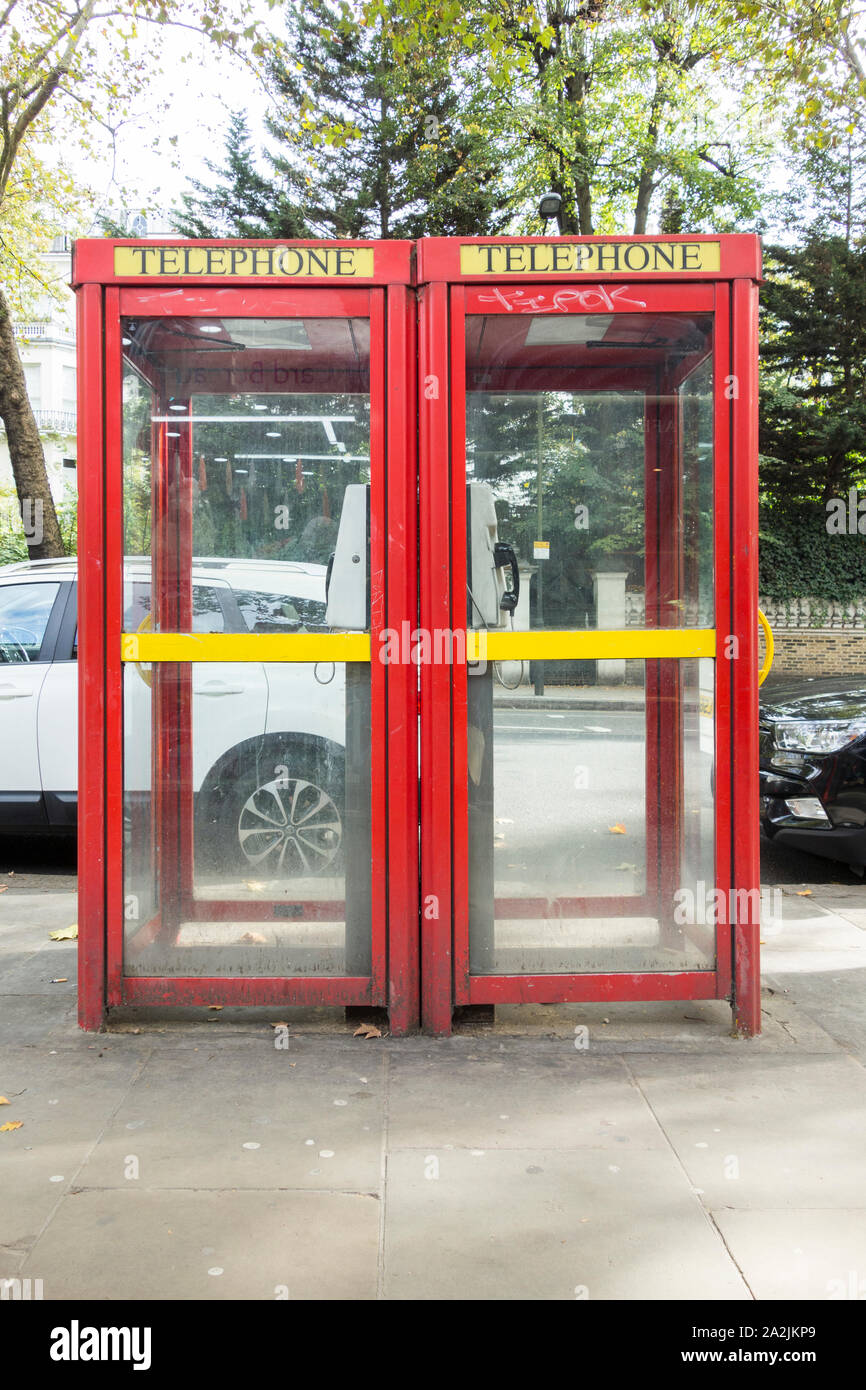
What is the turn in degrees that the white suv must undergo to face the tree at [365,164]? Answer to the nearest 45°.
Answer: approximately 90° to its right

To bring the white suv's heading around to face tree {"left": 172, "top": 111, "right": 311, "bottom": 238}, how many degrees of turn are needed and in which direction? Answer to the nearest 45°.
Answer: approximately 90° to its right

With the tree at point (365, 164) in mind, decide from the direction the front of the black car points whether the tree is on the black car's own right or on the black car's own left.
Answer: on the black car's own right

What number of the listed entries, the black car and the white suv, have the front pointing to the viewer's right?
0

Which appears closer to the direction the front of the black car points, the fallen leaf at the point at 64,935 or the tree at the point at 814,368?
the fallen leaf

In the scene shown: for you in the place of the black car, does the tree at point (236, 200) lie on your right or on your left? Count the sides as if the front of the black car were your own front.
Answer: on your right

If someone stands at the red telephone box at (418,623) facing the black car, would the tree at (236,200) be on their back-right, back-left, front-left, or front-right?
front-left

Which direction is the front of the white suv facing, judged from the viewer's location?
facing to the left of the viewer

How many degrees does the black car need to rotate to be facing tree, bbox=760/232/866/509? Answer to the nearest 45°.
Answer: approximately 135° to its right
